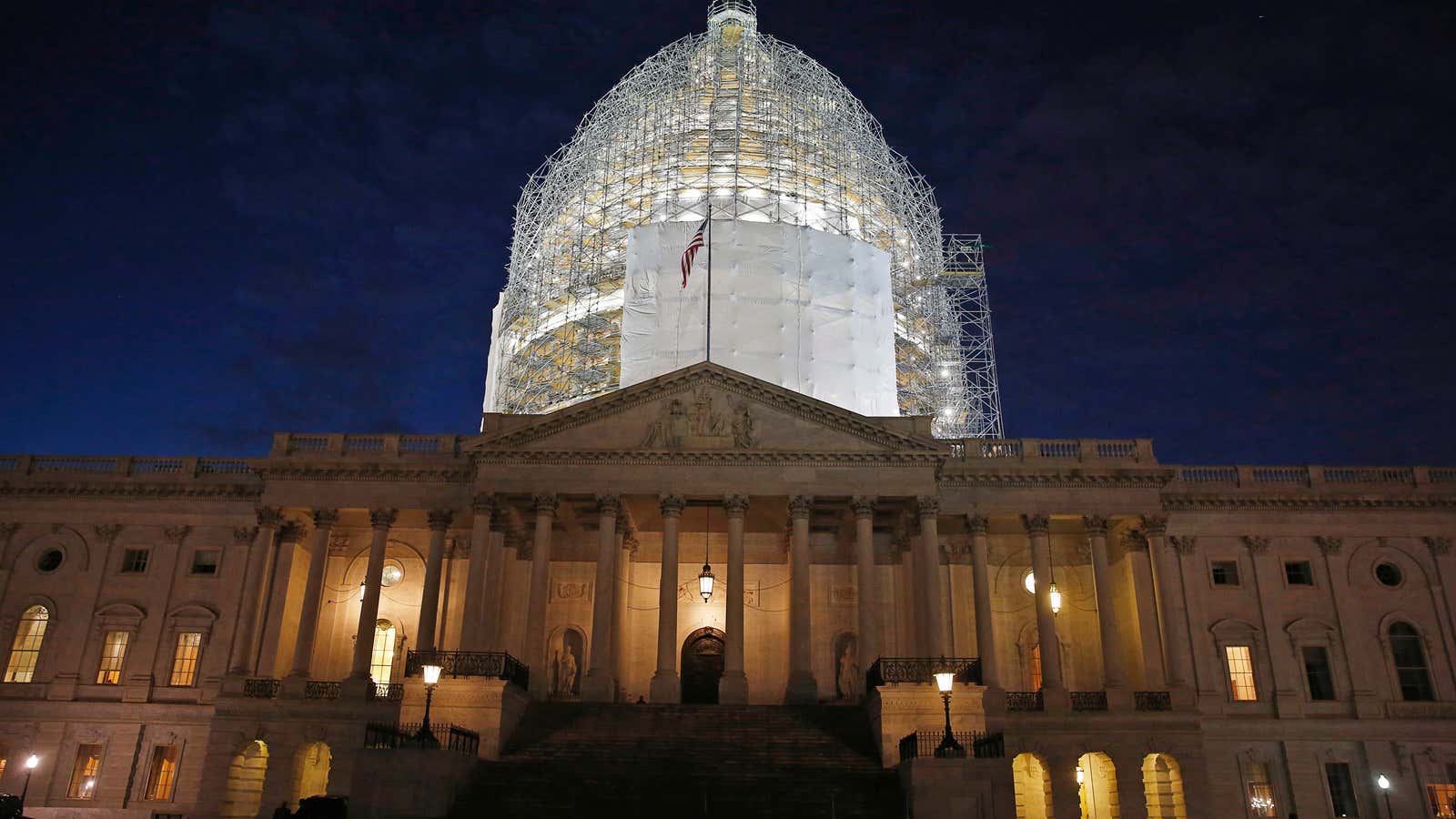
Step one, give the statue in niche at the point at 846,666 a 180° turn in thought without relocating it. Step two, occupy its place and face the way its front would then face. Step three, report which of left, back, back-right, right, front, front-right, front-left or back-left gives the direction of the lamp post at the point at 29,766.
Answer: left

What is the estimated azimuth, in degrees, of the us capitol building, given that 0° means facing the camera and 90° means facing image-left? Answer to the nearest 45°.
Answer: approximately 0°

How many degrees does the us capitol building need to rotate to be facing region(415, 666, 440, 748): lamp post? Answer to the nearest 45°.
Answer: approximately 45° to its right

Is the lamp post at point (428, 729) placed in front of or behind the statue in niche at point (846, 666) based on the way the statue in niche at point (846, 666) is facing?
in front

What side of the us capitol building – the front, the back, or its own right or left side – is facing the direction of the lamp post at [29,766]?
right

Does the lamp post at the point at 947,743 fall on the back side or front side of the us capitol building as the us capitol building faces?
on the front side

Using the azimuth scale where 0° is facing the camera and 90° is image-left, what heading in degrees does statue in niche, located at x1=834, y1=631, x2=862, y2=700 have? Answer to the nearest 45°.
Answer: approximately 0°
